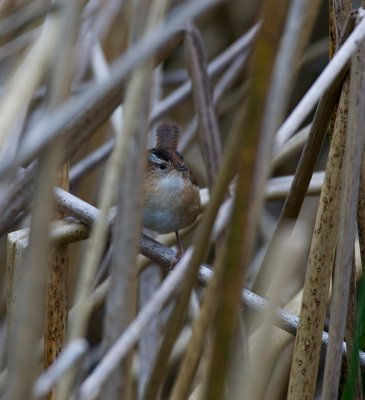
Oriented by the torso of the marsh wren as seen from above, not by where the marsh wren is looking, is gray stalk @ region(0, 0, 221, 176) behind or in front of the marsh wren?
in front

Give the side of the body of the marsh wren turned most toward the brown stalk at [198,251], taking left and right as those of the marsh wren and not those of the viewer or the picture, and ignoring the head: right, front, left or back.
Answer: front

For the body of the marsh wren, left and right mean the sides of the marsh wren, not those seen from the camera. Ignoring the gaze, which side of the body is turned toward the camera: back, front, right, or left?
front

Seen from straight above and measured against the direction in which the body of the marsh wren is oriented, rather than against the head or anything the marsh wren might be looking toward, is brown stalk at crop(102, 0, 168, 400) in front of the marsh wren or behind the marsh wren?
in front
